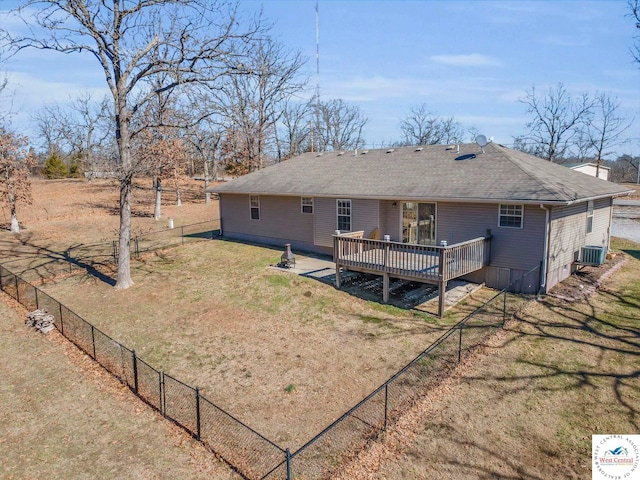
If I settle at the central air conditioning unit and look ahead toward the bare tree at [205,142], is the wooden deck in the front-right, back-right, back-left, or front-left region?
front-left

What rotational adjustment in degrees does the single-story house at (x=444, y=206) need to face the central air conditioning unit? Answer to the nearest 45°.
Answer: approximately 45° to its right

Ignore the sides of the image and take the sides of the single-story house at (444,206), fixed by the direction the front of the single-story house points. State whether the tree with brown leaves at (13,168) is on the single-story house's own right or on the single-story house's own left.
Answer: on the single-story house's own left

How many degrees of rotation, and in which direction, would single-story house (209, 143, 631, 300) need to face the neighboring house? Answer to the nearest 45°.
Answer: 0° — it already faces it

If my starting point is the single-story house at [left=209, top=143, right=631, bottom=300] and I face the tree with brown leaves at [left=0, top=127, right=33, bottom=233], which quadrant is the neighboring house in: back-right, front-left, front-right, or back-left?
back-right

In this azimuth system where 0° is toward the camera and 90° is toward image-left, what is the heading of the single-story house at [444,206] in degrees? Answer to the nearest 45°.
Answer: approximately 225°

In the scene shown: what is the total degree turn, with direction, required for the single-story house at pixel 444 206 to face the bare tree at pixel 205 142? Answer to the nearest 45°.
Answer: approximately 90° to its left
